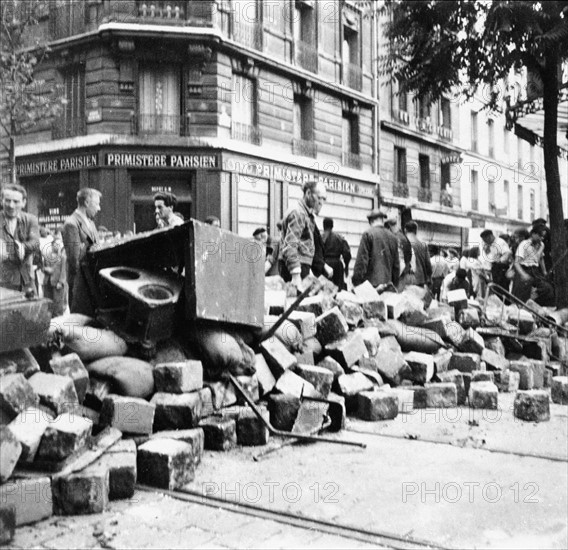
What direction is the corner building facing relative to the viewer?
toward the camera

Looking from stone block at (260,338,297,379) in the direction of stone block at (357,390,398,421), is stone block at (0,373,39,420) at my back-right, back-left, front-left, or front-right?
back-right

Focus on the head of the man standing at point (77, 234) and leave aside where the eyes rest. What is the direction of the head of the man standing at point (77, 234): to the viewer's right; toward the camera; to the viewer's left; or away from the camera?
to the viewer's right

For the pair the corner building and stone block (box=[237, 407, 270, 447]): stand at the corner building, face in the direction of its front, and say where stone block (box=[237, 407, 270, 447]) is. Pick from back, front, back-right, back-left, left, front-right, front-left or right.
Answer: front

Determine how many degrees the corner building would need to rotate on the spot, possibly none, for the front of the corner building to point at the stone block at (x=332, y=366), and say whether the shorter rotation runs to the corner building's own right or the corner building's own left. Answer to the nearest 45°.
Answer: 0° — it already faces it

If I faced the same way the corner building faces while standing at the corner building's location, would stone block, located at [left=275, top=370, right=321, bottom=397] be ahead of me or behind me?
ahead

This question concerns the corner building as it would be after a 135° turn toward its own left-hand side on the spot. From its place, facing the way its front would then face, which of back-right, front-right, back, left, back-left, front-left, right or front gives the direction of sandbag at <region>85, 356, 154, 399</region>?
back-right

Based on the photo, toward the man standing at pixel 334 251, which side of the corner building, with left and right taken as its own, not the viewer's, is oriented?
front

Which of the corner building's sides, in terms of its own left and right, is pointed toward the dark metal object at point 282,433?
front
